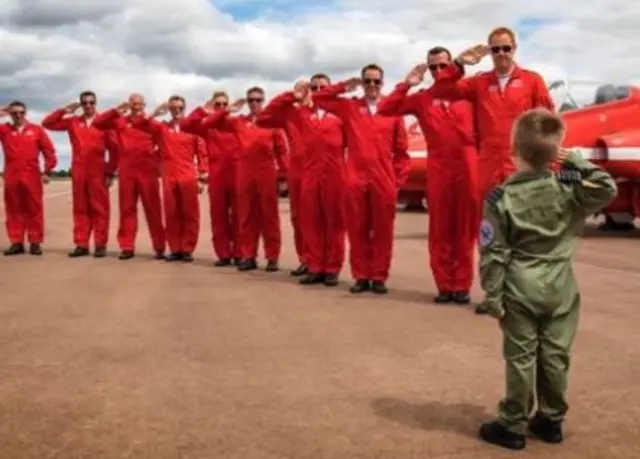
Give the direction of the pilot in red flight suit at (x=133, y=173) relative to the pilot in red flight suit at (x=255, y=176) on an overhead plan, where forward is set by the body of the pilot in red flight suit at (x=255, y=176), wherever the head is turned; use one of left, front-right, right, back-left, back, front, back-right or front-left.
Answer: back-right

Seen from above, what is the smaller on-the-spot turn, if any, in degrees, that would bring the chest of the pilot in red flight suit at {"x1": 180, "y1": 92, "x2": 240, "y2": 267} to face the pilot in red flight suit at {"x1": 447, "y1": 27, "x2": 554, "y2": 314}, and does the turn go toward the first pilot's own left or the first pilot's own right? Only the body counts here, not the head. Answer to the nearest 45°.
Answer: approximately 45° to the first pilot's own left

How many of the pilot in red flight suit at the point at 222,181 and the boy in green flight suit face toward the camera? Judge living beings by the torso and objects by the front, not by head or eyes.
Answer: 1

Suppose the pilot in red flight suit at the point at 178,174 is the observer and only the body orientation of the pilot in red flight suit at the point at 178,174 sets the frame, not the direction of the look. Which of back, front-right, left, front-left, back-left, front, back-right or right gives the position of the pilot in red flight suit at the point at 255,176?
front-left

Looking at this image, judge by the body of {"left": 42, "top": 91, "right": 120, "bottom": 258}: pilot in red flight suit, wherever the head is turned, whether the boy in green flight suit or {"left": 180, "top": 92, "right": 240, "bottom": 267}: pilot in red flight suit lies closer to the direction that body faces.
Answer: the boy in green flight suit

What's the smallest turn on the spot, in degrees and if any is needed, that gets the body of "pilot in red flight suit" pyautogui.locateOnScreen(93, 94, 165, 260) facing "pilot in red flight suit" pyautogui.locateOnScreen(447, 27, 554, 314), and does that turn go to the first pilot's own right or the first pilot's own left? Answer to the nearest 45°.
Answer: approximately 45° to the first pilot's own left

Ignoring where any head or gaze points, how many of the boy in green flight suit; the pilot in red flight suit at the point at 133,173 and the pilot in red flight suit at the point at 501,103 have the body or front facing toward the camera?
2
